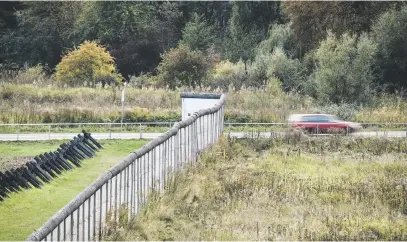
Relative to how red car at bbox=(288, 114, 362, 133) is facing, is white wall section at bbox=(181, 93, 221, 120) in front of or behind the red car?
behind

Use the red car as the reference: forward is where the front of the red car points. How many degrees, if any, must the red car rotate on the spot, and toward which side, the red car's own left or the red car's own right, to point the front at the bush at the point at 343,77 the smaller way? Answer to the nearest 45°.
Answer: approximately 90° to the red car's own left

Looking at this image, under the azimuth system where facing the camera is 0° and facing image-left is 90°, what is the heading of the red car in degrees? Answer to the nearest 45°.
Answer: approximately 270°

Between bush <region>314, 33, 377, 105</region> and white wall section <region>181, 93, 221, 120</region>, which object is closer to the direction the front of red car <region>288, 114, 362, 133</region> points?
the bush

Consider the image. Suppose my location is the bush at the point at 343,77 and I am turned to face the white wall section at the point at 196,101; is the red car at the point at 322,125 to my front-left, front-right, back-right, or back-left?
front-left
